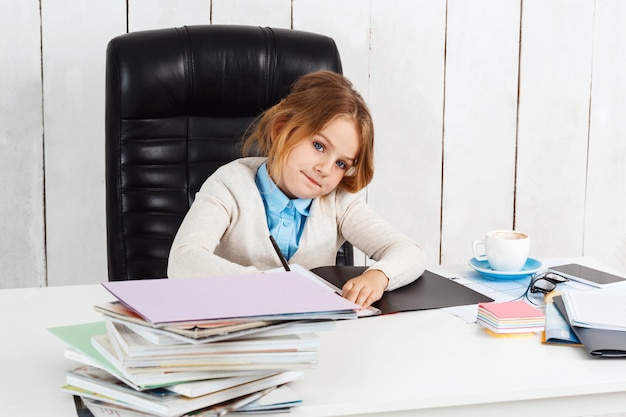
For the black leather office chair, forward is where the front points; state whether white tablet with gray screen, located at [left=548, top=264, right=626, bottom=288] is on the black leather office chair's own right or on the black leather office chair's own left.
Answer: on the black leather office chair's own left

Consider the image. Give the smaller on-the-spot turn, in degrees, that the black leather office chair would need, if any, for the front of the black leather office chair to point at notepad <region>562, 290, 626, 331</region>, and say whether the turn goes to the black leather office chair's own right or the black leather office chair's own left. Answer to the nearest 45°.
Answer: approximately 45° to the black leather office chair's own left

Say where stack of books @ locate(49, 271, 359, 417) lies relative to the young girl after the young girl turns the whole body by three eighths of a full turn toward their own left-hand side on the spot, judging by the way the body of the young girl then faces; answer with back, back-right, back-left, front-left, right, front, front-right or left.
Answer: back-right

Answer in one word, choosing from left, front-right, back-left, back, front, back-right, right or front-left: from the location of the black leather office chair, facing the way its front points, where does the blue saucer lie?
front-left

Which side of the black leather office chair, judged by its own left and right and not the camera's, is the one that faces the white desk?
front

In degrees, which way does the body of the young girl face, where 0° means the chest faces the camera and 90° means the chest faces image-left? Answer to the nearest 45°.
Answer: approximately 0°

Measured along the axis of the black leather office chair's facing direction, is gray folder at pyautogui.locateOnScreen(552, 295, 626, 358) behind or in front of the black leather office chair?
in front

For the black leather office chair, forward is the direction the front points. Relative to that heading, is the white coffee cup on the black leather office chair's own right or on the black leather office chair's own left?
on the black leather office chair's own left
